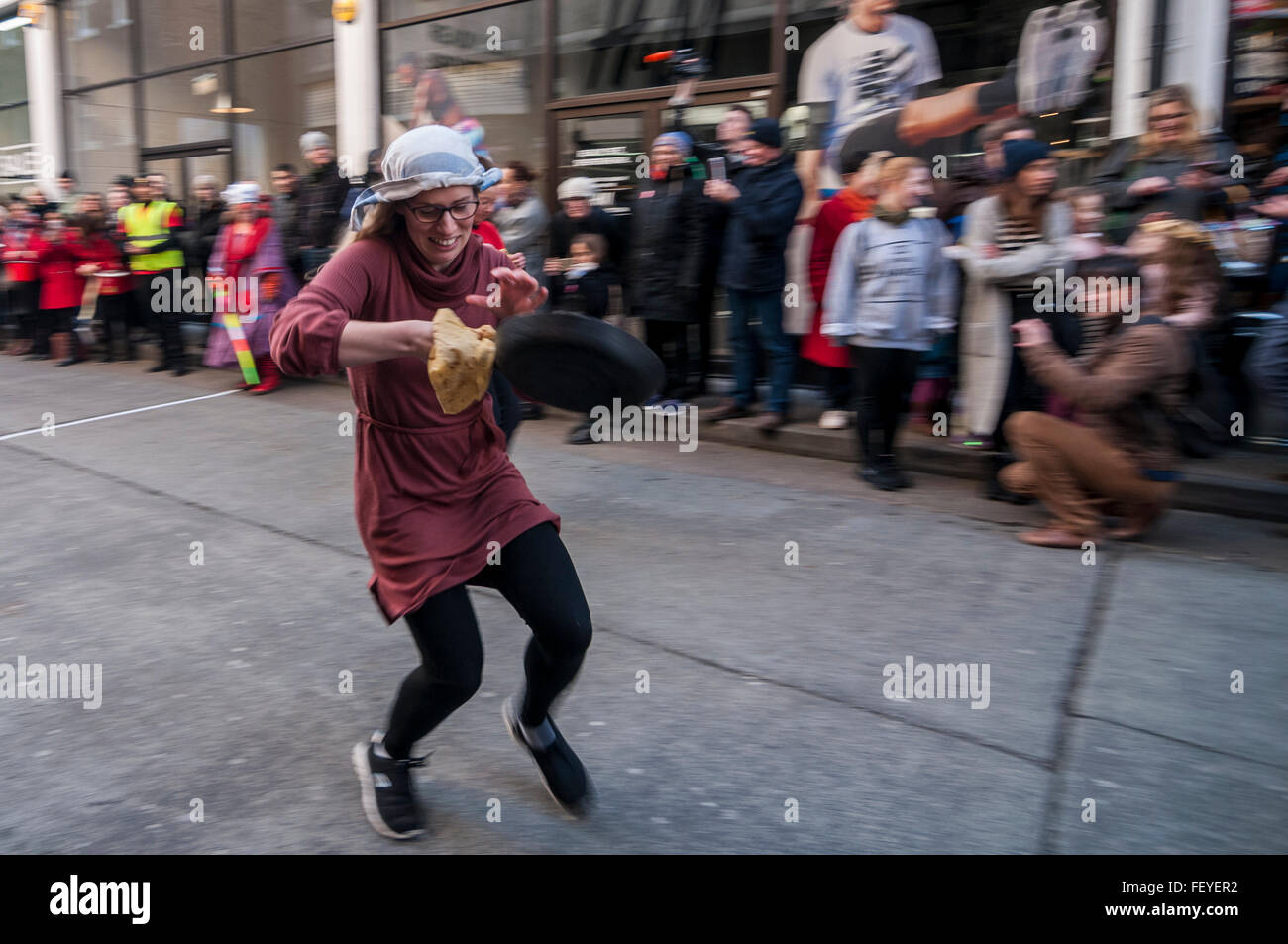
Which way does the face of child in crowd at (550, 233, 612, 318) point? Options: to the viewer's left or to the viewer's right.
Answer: to the viewer's left

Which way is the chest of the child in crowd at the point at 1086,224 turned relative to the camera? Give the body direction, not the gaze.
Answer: toward the camera

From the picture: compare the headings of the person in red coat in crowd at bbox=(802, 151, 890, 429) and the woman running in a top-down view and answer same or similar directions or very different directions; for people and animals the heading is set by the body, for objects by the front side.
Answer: same or similar directions

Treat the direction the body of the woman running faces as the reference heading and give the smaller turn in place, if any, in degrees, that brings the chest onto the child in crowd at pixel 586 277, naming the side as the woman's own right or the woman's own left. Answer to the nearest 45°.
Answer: approximately 135° to the woman's own left

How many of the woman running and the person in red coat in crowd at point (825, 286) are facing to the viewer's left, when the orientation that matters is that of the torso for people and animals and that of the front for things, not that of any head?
0

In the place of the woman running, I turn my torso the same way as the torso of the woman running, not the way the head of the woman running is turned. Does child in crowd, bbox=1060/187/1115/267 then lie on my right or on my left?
on my left

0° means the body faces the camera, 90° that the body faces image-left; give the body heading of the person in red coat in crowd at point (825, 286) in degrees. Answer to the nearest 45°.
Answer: approximately 315°

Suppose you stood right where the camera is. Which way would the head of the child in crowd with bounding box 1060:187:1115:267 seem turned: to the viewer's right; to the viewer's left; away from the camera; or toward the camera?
toward the camera

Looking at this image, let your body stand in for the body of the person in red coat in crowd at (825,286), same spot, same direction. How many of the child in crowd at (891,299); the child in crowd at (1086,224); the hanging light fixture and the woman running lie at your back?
1

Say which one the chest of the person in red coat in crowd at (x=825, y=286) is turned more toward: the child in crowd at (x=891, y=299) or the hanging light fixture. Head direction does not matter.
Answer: the child in crowd

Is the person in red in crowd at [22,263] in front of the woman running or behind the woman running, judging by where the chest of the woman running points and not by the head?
behind
